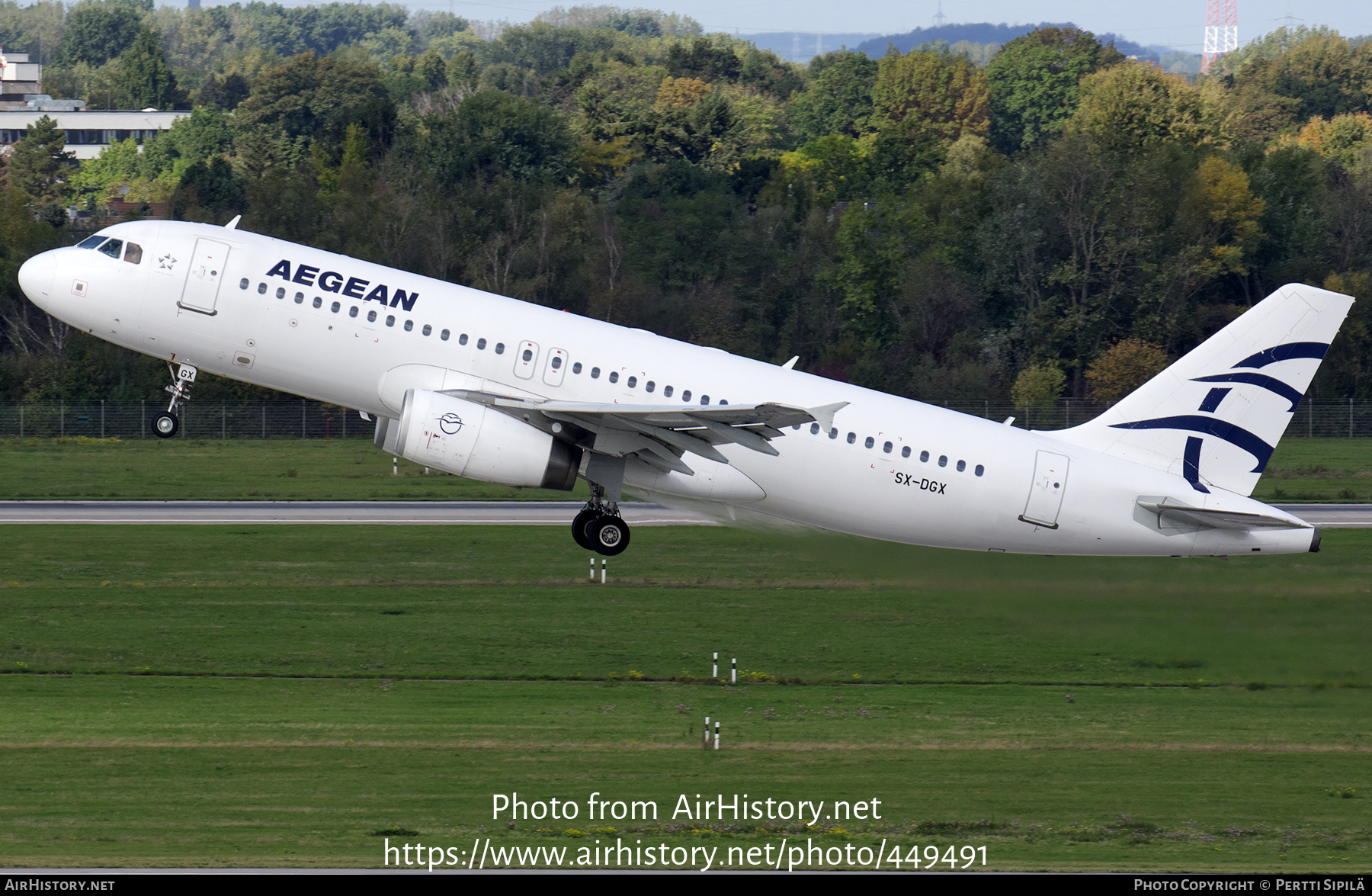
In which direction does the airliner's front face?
to the viewer's left
